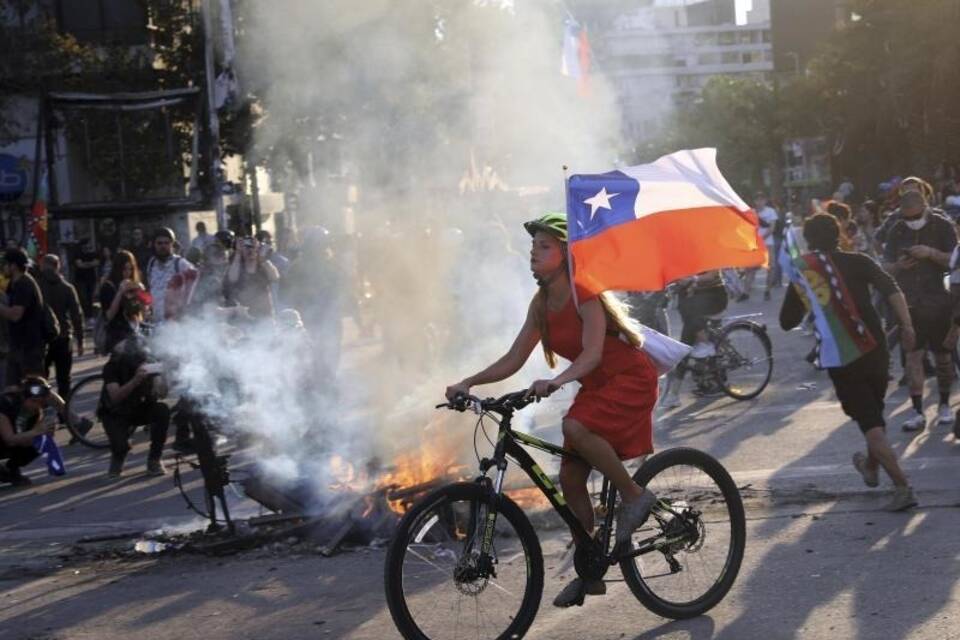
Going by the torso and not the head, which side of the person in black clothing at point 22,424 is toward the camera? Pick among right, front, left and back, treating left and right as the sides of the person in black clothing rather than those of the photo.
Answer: right

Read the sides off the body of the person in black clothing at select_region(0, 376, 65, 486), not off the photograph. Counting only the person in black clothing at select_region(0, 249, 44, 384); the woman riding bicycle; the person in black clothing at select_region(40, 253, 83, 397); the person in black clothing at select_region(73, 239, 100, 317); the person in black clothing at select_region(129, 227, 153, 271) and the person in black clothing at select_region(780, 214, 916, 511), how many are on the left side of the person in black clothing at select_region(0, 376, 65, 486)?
4

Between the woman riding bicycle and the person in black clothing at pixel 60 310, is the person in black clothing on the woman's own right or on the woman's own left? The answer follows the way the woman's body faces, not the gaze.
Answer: on the woman's own right

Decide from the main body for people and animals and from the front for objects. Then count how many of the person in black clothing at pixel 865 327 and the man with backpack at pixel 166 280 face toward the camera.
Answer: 1

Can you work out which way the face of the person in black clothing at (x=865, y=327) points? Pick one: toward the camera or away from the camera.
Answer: away from the camera

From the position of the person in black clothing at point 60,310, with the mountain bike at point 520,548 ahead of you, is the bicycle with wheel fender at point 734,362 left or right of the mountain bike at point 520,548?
left

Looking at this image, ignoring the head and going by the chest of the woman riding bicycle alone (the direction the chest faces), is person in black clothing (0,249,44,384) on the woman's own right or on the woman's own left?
on the woman's own right

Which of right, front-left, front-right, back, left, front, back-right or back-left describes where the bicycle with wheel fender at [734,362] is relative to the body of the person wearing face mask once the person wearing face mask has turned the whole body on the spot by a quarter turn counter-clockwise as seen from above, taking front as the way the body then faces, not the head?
back-left

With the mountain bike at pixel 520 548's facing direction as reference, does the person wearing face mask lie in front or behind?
behind

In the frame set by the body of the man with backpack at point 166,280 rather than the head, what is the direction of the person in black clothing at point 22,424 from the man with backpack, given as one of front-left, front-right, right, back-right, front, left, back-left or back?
front-right

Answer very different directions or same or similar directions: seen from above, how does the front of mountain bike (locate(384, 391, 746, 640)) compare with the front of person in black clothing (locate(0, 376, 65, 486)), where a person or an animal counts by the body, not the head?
very different directions

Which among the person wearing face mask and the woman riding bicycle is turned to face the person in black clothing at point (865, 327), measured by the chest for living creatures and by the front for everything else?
the person wearing face mask

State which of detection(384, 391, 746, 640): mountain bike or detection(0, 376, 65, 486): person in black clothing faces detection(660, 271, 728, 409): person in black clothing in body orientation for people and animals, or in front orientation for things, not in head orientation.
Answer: detection(0, 376, 65, 486): person in black clothing

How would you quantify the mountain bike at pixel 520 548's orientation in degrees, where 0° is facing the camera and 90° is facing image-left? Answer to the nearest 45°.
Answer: approximately 45°
